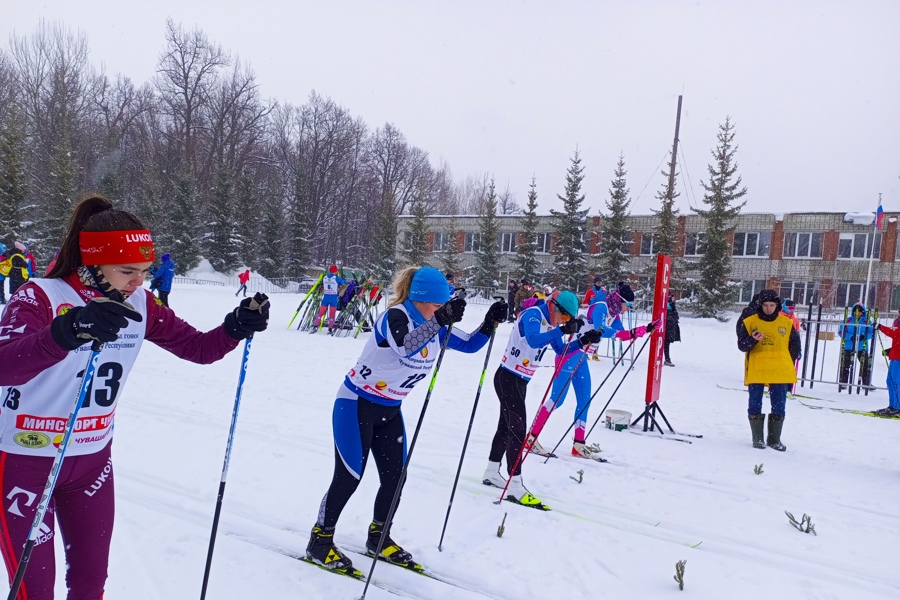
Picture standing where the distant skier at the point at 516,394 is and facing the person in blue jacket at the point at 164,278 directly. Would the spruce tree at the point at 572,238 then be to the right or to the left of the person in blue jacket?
right

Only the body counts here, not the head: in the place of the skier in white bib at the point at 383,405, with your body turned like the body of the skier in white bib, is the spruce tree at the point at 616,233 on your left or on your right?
on your left

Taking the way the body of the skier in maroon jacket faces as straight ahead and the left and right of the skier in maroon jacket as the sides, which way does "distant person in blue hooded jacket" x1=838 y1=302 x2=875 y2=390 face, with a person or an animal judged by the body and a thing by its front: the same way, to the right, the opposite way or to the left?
to the right

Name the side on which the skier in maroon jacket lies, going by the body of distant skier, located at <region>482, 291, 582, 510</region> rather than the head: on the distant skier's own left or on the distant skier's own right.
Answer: on the distant skier's own right

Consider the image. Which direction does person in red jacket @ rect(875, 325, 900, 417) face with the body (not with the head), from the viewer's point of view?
to the viewer's left

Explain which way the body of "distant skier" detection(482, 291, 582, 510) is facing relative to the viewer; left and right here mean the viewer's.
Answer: facing the viewer and to the right of the viewer

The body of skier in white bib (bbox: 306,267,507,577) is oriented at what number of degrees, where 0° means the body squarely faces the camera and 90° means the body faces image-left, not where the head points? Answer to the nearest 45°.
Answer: approximately 315°

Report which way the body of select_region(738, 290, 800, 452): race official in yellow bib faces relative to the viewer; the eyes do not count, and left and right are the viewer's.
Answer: facing the viewer

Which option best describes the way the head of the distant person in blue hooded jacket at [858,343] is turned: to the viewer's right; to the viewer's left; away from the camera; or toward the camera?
toward the camera

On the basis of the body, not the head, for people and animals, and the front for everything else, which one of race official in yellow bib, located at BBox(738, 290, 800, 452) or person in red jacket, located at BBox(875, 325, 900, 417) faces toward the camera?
the race official in yellow bib

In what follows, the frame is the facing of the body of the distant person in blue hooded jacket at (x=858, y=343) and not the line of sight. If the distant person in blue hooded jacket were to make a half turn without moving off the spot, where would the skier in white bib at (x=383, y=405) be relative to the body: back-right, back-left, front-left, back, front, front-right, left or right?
back

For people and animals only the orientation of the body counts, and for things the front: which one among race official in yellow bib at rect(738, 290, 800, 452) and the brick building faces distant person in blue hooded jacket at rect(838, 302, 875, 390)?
the brick building

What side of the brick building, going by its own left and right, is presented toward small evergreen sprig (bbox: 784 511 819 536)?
front

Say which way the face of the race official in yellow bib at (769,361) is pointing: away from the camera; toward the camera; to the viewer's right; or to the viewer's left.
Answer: toward the camera

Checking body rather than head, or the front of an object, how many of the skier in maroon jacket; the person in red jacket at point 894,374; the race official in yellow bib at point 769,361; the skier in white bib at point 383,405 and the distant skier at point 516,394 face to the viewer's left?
1
